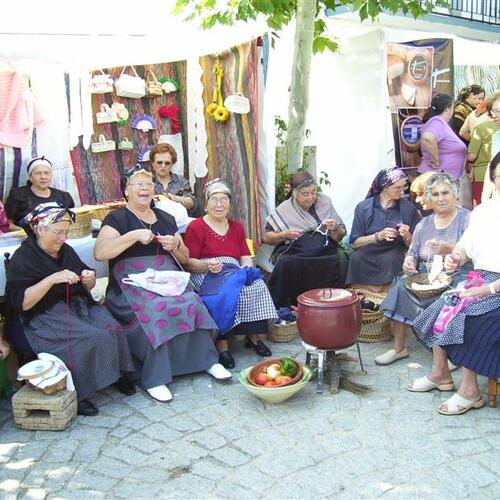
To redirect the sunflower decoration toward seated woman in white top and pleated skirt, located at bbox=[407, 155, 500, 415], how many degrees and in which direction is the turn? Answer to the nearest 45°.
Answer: approximately 45° to its left

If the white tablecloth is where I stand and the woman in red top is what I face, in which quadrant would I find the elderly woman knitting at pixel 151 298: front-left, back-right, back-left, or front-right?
front-right

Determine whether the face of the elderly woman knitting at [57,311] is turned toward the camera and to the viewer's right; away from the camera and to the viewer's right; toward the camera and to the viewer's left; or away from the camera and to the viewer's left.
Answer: toward the camera and to the viewer's right

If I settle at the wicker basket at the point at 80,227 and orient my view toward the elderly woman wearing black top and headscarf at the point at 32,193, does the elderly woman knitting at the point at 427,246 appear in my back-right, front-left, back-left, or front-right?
back-right

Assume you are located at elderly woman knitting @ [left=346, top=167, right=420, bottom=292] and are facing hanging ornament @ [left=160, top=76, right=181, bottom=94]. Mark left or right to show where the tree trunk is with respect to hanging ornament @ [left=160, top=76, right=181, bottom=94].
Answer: right

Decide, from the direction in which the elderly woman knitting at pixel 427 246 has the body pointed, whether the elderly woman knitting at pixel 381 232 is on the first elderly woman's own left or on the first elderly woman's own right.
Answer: on the first elderly woman's own right

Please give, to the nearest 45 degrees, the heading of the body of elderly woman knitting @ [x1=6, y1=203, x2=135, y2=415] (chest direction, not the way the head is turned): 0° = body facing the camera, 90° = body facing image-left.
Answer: approximately 315°

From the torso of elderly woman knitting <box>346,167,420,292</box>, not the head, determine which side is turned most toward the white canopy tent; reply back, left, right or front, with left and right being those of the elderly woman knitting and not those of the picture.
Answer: back

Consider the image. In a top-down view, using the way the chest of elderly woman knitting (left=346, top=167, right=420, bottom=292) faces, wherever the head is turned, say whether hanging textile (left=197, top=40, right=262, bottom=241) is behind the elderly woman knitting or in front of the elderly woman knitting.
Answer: behind

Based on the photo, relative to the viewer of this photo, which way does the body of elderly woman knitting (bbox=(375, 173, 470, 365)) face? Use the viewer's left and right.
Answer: facing the viewer and to the left of the viewer

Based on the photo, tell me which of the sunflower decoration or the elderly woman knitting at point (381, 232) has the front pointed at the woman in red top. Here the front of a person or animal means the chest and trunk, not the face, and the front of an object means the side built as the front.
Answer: the sunflower decoration

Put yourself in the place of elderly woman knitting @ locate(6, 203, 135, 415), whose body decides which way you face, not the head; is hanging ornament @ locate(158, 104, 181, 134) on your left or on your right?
on your left

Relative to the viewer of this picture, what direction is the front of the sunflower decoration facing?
facing the viewer

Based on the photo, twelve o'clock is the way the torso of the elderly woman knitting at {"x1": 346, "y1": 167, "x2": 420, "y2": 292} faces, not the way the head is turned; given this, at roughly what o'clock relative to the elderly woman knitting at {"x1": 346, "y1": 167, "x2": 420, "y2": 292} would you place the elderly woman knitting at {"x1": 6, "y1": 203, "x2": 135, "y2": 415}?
the elderly woman knitting at {"x1": 6, "y1": 203, "x2": 135, "y2": 415} is roughly at 3 o'clock from the elderly woman knitting at {"x1": 346, "y1": 167, "x2": 420, "y2": 292}.

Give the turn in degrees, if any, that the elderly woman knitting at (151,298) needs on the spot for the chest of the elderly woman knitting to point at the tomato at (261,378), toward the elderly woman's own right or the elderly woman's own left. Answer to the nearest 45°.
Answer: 0° — they already face it

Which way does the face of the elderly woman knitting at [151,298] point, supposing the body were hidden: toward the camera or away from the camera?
toward the camera

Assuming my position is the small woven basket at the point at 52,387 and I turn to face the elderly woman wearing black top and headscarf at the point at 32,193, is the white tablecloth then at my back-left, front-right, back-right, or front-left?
front-right
